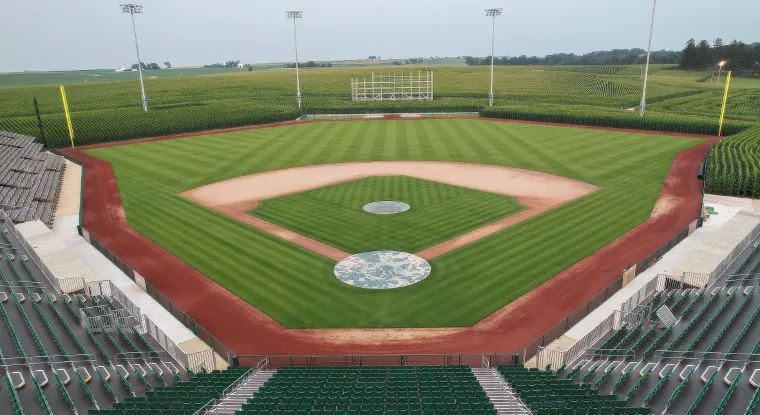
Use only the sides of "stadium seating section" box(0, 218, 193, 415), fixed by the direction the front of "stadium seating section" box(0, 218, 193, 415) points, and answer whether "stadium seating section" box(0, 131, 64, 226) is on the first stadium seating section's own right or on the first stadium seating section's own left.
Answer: on the first stadium seating section's own left

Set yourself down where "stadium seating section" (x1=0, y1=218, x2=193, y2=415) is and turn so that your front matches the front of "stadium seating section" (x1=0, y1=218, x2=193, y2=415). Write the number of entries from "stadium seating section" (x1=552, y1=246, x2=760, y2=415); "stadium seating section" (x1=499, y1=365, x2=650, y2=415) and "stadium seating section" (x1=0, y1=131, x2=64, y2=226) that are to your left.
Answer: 1

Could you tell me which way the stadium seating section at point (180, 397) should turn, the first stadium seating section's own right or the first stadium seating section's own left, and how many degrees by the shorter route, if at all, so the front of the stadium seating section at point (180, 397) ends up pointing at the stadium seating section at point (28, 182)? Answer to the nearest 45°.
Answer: approximately 45° to the first stadium seating section's own left

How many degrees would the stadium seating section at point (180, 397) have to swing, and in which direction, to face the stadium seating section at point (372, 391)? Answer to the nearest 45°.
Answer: approximately 45° to its right

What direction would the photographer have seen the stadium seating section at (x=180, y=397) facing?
facing away from the viewer and to the right of the viewer

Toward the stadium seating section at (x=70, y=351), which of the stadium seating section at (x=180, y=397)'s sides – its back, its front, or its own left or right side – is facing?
left

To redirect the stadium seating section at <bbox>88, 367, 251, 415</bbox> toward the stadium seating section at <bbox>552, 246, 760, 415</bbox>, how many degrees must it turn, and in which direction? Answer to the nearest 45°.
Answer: approximately 45° to its right
